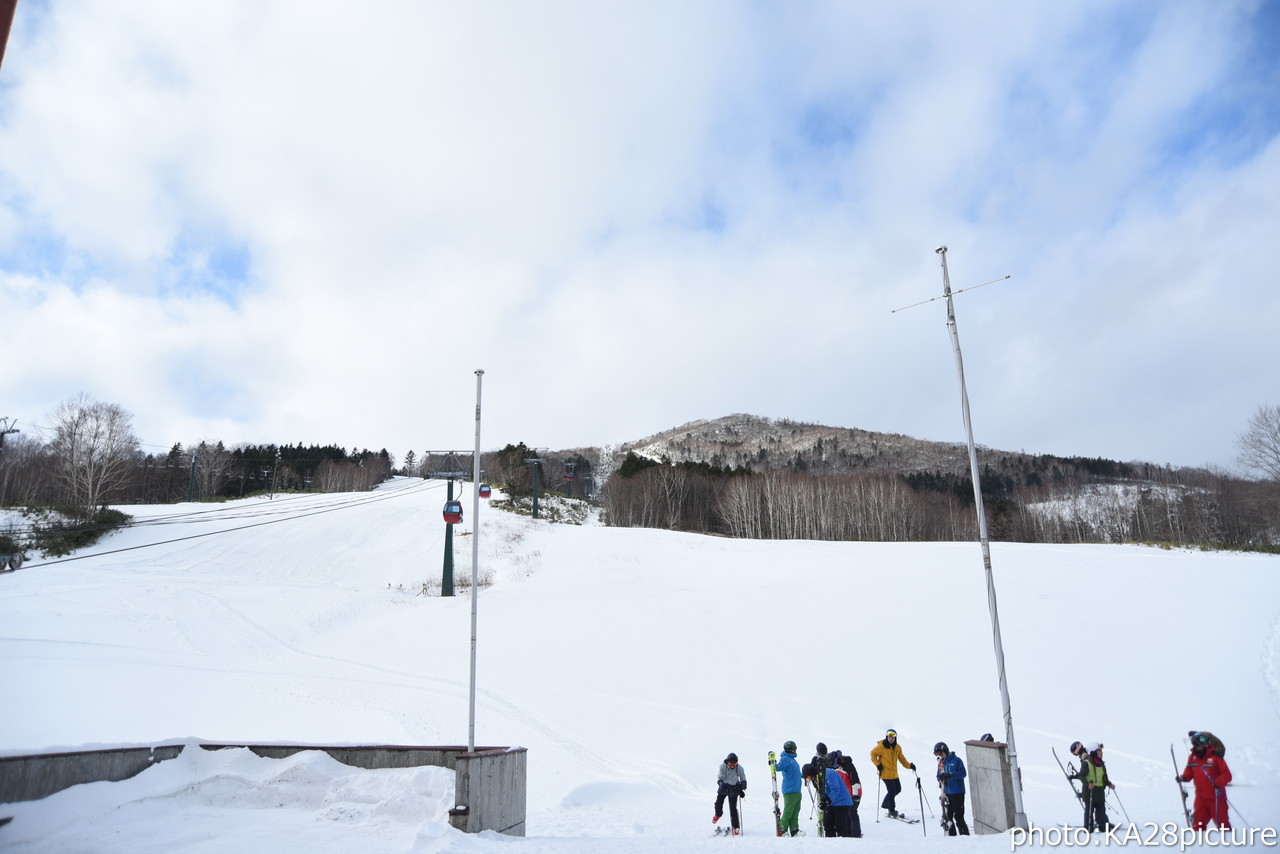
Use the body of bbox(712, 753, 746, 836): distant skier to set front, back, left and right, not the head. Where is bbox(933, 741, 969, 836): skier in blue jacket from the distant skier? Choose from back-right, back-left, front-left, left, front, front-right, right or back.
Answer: left

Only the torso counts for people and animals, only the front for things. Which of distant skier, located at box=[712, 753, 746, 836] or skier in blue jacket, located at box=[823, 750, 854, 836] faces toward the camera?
the distant skier

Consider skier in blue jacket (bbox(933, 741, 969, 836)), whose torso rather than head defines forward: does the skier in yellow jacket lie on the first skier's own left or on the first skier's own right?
on the first skier's own right

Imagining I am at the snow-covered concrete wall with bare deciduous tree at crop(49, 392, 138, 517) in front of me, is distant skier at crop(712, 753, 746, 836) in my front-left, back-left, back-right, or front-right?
back-right

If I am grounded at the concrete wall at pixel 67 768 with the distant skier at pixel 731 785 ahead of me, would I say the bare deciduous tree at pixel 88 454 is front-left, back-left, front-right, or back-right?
back-left

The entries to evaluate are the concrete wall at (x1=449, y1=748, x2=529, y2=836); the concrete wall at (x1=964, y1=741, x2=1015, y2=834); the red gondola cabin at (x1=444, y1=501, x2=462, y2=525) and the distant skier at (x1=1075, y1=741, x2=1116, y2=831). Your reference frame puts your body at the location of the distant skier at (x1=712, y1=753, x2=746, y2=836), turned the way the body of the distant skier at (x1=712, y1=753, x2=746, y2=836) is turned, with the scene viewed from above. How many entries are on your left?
2

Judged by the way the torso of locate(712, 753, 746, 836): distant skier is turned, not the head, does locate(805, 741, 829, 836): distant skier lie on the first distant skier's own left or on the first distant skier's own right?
on the first distant skier's own left

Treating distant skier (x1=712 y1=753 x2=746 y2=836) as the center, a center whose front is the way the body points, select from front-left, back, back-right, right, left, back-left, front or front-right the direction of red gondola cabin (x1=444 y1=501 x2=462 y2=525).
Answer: back-right

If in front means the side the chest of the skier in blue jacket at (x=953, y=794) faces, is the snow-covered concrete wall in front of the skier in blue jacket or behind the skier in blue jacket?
in front

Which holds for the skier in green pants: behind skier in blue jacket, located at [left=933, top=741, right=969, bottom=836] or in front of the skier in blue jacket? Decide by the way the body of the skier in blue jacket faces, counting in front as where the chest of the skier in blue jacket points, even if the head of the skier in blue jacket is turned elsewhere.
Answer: in front

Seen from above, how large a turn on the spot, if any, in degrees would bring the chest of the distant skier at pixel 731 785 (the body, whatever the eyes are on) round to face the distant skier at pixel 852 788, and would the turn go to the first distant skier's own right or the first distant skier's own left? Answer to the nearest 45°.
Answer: approximately 90° to the first distant skier's own left

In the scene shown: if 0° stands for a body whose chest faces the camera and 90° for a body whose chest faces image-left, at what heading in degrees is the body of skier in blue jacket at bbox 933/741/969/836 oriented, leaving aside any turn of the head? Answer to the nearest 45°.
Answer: approximately 45°

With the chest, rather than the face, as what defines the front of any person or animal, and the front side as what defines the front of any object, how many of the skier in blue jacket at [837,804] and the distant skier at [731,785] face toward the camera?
1

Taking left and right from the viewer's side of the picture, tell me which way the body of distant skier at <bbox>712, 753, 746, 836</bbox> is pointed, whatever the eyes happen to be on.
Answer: facing the viewer
